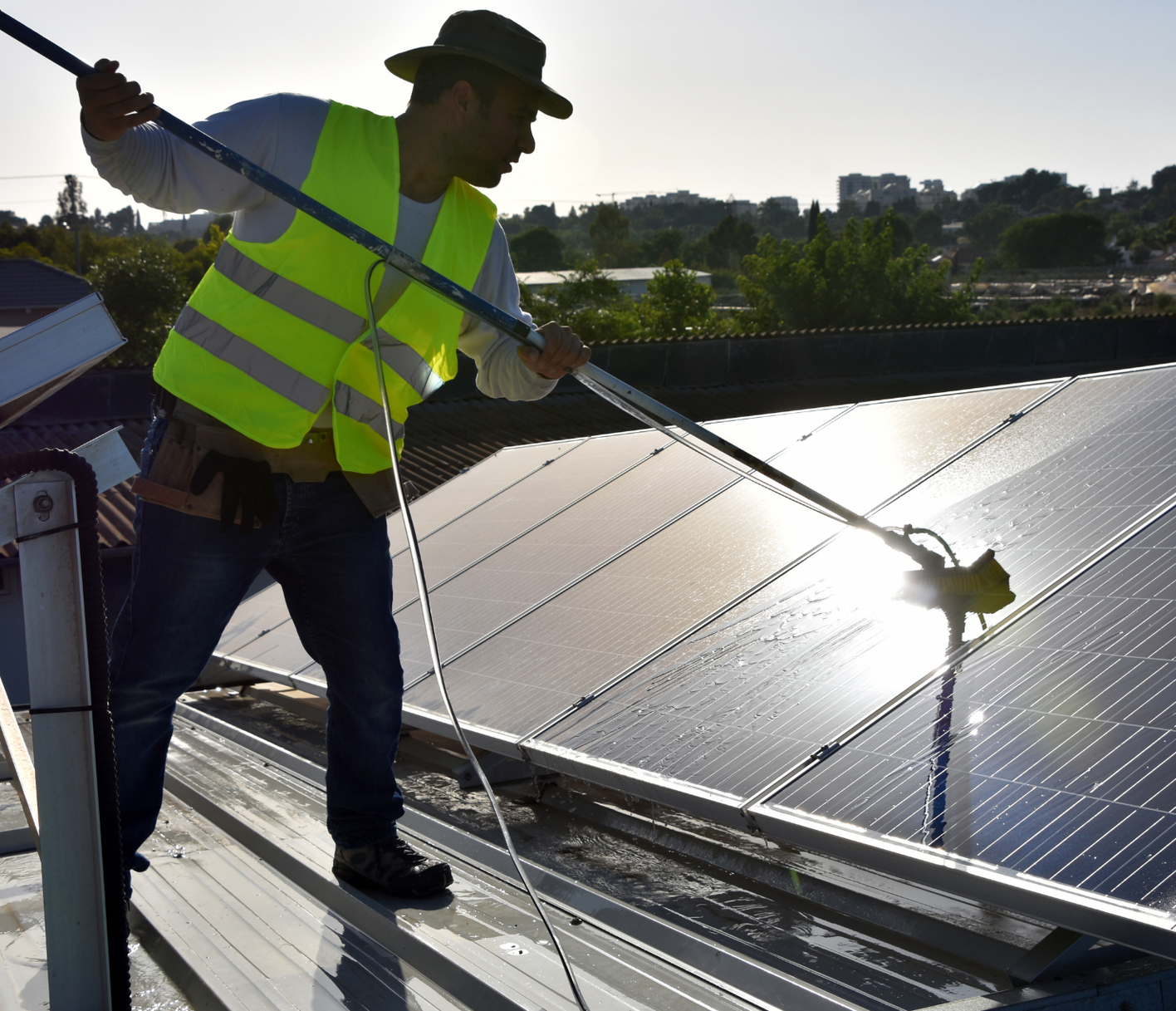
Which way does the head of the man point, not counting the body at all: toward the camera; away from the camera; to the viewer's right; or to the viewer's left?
to the viewer's right

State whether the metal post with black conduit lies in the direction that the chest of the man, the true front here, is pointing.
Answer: no

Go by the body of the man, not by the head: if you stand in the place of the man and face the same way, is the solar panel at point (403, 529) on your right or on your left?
on your left

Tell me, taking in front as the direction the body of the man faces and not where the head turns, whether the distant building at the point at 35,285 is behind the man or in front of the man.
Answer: behind

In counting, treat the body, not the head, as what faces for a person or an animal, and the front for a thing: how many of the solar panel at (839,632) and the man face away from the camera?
0

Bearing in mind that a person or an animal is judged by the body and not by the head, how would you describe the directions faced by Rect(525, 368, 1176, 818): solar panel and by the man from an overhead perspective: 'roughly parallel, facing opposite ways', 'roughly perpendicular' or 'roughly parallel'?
roughly perpendicular

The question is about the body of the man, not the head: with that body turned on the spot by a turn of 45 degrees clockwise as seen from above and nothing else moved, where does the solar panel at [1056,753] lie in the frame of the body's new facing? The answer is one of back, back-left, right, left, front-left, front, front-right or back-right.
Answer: front-left

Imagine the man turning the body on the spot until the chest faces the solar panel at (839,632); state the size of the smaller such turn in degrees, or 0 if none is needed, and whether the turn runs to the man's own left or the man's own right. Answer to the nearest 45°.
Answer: approximately 45° to the man's own left

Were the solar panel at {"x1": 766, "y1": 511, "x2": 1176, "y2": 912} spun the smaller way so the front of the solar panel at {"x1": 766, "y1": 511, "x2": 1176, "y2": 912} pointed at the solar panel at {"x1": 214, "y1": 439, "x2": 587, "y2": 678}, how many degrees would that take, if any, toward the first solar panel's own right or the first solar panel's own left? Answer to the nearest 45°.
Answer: approximately 90° to the first solar panel's own right

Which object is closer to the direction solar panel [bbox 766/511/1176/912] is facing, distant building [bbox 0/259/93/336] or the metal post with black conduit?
the metal post with black conduit

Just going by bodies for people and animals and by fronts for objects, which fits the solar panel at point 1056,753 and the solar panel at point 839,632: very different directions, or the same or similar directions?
same or similar directions

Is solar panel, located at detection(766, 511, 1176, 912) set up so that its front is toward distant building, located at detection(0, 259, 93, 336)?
no

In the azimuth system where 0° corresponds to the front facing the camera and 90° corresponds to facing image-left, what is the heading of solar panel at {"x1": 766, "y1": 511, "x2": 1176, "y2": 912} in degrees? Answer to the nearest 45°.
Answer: approximately 45°

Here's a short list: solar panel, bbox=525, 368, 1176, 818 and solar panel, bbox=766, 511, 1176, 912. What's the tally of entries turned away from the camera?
0

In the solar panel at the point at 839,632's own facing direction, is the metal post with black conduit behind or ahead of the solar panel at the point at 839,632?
ahead
